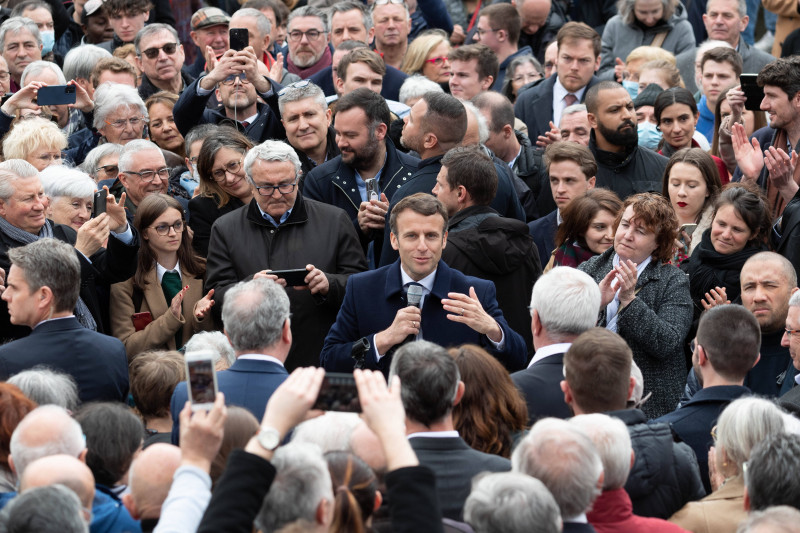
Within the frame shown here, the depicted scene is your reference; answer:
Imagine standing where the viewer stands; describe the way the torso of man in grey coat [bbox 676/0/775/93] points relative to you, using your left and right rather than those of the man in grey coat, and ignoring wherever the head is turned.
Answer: facing the viewer

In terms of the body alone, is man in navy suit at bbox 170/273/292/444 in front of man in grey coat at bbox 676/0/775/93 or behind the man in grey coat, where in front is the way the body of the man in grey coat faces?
in front

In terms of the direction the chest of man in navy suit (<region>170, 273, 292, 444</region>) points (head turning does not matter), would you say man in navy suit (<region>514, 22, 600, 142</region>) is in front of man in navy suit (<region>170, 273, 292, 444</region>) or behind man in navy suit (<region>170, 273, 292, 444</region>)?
in front

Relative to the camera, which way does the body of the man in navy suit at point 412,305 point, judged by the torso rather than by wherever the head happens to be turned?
toward the camera

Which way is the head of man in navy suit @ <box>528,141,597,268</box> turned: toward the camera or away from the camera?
toward the camera

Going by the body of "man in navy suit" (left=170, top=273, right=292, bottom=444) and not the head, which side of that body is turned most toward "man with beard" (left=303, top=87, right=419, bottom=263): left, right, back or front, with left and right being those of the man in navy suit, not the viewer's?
front

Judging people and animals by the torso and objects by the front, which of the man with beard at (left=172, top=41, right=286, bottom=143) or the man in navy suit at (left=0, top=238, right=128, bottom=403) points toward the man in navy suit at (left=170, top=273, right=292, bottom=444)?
the man with beard

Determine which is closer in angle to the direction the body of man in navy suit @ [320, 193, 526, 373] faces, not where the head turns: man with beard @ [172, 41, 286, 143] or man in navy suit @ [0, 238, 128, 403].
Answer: the man in navy suit

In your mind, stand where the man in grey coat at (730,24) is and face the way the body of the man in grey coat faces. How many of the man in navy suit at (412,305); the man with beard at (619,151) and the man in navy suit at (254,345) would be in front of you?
3

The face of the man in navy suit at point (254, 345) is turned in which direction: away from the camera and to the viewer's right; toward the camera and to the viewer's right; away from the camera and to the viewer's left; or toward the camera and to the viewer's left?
away from the camera and to the viewer's right

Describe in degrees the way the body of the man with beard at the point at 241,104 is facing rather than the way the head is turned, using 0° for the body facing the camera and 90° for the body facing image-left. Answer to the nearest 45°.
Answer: approximately 0°

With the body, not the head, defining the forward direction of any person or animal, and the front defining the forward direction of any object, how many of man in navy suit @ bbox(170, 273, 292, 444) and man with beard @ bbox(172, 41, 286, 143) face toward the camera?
1

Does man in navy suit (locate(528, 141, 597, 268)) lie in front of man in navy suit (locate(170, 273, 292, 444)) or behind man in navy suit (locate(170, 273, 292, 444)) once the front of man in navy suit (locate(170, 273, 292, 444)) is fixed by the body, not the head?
in front

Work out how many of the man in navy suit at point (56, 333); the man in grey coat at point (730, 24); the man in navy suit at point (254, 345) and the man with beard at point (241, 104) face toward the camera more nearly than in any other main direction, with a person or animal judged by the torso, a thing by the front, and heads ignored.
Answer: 2

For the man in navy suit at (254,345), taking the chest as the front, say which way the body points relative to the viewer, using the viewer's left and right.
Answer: facing away from the viewer
